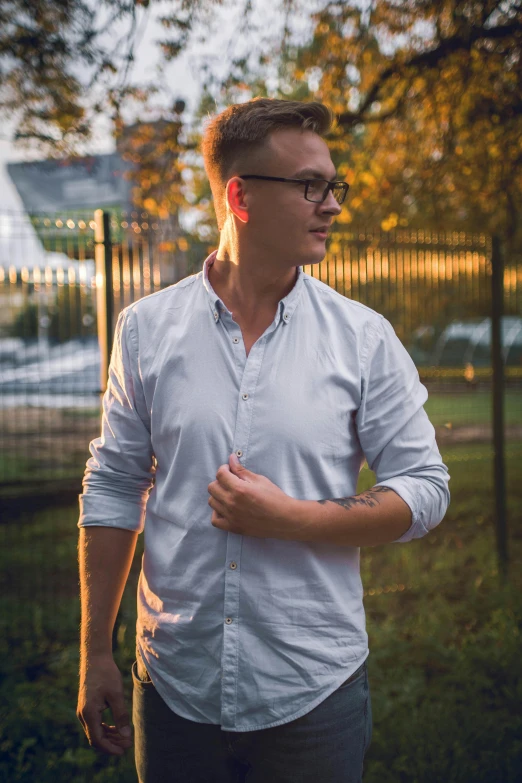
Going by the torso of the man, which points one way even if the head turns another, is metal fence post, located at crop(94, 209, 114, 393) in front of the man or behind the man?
behind

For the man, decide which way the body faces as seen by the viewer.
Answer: toward the camera

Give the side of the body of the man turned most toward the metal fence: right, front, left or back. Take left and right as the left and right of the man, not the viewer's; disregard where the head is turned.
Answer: back
